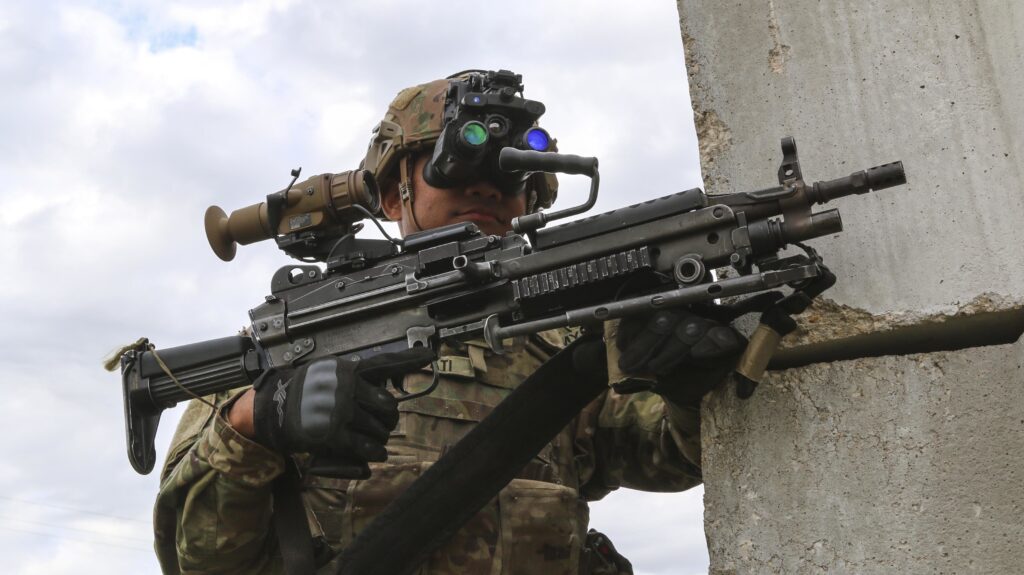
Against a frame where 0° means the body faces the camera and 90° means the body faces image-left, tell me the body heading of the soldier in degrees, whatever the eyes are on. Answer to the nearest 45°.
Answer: approximately 315°
